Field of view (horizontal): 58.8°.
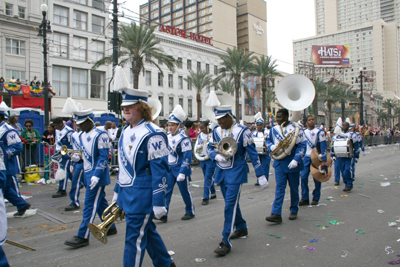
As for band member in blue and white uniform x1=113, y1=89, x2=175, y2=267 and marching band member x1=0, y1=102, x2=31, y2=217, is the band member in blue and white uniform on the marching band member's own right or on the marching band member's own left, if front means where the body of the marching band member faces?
on the marching band member's own left

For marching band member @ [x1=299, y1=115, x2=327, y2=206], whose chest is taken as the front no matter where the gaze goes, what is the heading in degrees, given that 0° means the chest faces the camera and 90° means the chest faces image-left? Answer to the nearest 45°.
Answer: approximately 45°

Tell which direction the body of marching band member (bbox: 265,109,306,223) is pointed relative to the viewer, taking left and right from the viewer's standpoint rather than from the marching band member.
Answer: facing the viewer and to the left of the viewer

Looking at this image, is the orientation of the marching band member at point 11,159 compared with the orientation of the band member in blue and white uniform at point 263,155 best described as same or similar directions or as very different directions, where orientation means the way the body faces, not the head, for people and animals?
same or similar directions

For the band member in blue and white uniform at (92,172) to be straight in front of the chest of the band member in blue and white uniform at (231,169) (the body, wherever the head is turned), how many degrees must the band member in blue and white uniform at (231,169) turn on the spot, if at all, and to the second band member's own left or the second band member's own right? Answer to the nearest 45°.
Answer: approximately 45° to the second band member's own right

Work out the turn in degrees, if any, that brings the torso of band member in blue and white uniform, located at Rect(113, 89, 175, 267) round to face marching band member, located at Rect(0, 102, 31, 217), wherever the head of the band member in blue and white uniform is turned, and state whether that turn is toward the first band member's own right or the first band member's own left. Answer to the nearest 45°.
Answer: approximately 90° to the first band member's own right

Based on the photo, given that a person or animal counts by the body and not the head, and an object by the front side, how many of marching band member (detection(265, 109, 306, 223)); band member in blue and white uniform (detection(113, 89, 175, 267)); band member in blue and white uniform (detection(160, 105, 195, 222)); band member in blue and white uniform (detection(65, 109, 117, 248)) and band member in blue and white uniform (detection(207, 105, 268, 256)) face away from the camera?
0

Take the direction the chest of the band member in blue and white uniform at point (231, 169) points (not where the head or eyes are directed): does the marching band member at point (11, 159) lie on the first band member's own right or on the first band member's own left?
on the first band member's own right

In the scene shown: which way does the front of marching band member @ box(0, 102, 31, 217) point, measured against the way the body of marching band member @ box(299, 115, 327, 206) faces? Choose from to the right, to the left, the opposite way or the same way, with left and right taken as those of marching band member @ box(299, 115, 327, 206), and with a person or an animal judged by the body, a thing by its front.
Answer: the same way

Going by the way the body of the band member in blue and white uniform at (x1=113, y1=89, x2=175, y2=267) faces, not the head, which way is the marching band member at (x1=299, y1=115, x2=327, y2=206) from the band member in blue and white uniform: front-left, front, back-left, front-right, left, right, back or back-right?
back

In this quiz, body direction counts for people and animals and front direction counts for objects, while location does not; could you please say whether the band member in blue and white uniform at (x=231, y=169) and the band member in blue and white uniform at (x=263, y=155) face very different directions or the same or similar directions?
same or similar directions

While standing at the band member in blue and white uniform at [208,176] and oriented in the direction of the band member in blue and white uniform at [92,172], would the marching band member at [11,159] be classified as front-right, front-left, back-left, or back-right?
front-right

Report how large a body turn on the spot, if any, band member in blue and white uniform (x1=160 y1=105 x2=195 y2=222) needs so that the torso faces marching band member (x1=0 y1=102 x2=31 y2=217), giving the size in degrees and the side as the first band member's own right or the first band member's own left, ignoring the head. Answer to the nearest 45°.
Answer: approximately 45° to the first band member's own right

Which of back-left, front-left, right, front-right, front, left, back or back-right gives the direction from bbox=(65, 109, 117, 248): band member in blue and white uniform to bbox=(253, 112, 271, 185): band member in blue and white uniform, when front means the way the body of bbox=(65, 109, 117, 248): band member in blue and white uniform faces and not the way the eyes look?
back

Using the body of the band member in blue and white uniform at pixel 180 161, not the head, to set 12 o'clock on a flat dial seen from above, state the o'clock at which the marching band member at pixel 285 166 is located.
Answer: The marching band member is roughly at 8 o'clock from the band member in blue and white uniform.

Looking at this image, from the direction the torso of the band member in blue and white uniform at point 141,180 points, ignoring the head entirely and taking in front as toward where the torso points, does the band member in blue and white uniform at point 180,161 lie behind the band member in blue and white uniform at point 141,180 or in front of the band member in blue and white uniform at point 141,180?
behind
